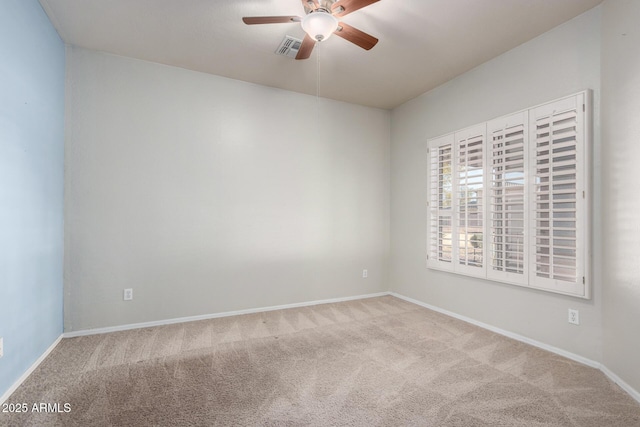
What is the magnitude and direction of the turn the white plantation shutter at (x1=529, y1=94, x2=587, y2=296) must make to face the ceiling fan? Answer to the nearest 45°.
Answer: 0° — it already faces it

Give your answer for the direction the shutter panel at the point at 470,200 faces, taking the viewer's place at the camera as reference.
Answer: facing the viewer and to the left of the viewer

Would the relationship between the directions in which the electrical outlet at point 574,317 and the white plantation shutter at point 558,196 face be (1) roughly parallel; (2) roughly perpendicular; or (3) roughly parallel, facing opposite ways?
roughly parallel

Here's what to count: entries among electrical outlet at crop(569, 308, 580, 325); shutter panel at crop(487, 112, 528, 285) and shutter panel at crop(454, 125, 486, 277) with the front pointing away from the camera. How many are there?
0

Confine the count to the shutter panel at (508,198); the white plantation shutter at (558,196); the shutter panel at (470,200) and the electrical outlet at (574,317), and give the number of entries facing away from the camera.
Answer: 0

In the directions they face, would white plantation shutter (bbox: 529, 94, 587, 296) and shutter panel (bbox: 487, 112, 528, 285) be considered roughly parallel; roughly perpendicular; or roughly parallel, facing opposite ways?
roughly parallel

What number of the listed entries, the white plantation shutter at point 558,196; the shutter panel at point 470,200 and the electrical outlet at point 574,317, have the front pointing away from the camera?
0

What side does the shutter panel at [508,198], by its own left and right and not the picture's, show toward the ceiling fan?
front

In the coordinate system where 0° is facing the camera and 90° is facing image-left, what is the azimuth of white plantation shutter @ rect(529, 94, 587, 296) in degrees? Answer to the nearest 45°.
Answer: approximately 45°

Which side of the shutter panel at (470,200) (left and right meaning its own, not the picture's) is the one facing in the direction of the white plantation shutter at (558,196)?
left

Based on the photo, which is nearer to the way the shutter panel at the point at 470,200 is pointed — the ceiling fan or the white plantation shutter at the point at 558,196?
the ceiling fan

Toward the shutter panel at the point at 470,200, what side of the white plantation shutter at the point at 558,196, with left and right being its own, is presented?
right
